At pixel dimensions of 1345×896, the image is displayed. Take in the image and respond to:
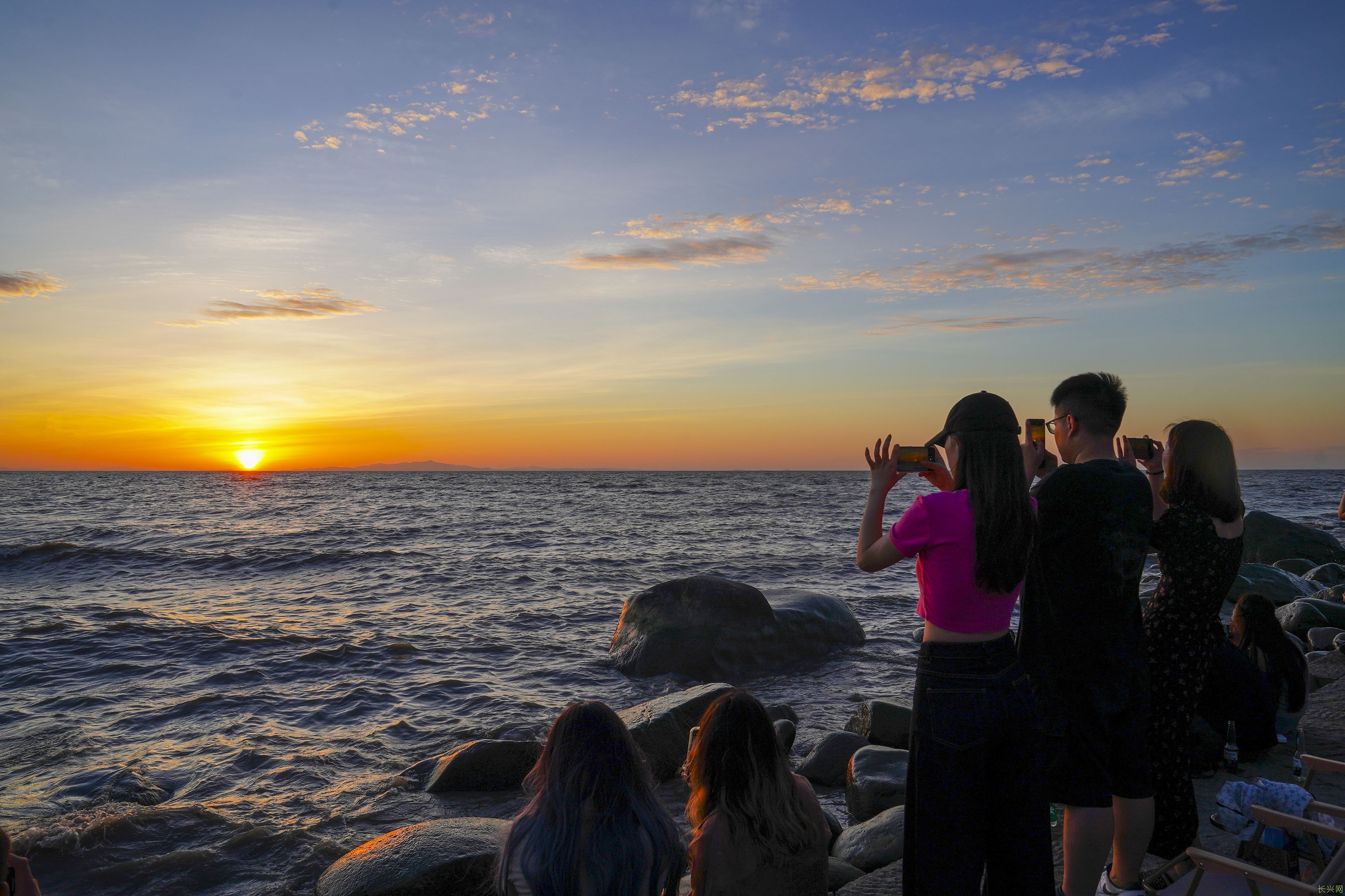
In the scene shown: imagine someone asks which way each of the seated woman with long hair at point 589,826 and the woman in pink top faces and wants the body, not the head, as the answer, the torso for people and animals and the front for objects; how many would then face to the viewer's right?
0

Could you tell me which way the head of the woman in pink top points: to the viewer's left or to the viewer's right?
to the viewer's left

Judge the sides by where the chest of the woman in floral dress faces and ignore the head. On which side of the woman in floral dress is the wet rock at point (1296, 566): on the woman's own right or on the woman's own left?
on the woman's own right

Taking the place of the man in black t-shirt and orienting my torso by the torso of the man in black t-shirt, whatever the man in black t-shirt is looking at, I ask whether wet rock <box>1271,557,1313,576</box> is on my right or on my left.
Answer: on my right

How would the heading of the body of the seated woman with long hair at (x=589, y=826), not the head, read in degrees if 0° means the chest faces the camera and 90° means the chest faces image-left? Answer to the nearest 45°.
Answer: approximately 180°

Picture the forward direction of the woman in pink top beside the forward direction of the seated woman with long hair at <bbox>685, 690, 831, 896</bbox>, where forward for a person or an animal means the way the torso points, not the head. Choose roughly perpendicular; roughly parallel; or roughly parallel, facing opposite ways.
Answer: roughly parallel

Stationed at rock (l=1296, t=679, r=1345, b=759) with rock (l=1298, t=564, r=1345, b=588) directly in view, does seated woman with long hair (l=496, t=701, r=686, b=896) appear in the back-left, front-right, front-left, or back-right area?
back-left

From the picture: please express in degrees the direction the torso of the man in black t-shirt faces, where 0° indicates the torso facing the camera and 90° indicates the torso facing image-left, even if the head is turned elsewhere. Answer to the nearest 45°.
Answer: approximately 135°

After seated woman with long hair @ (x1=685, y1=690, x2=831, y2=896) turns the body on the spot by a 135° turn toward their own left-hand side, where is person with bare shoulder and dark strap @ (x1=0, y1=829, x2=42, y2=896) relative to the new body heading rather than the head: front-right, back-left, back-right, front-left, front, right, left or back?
right

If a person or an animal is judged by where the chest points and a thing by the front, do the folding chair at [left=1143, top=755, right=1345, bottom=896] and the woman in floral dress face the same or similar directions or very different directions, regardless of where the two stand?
same or similar directions

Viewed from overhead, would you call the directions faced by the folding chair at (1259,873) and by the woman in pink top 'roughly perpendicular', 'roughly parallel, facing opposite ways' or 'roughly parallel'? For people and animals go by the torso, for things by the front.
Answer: roughly parallel

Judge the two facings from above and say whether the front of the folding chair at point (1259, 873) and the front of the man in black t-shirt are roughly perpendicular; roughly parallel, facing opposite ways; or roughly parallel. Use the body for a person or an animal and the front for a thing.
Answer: roughly parallel

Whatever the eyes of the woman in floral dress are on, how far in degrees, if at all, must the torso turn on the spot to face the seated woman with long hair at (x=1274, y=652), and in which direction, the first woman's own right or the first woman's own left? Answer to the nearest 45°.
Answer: approximately 45° to the first woman's own right

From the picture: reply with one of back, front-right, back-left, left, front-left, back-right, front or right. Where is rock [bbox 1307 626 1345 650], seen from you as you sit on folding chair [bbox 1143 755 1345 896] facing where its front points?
front-right

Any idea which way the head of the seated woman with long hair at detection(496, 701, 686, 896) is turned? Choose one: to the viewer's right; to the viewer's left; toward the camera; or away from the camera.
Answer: away from the camera

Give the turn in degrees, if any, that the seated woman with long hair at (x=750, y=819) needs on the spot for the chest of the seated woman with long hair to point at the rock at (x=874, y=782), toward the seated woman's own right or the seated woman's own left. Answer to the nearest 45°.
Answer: approximately 45° to the seated woman's own right

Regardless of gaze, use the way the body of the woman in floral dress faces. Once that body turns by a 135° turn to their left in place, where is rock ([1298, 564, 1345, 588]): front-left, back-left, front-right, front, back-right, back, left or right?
back

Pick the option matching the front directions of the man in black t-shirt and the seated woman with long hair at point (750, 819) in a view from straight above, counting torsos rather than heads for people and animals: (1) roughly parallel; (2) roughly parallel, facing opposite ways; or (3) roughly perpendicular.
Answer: roughly parallel
